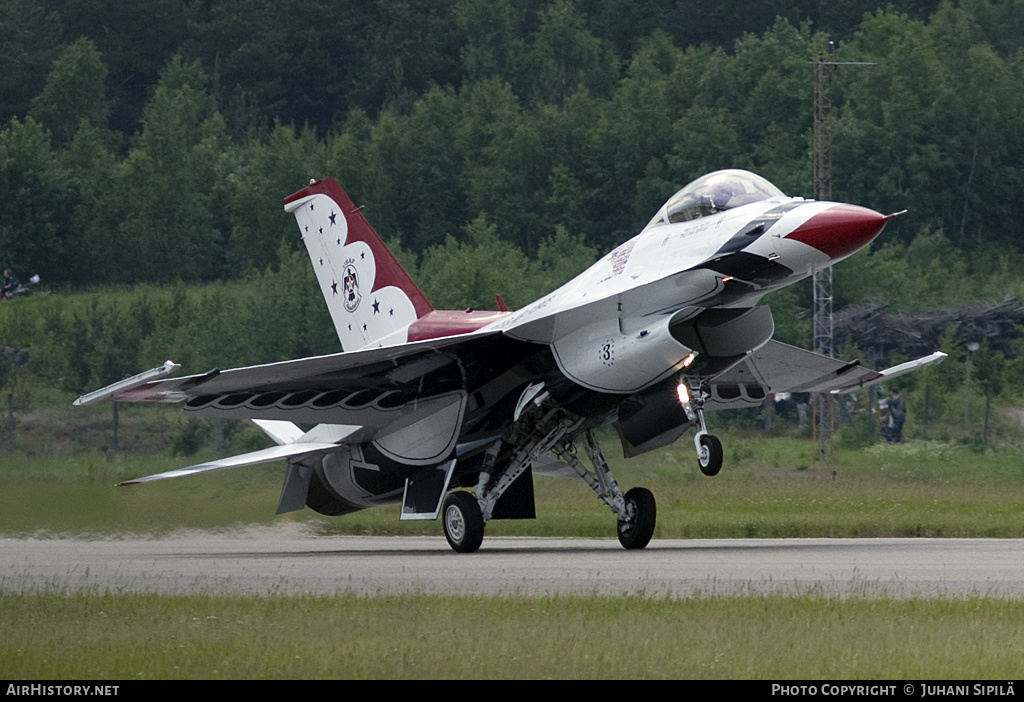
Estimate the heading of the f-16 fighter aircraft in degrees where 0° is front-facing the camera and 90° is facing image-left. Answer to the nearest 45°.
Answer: approximately 315°
